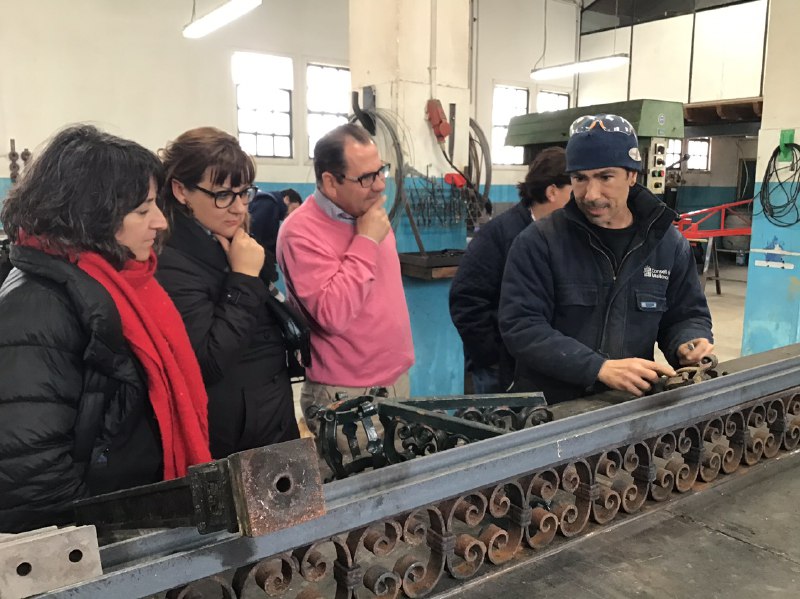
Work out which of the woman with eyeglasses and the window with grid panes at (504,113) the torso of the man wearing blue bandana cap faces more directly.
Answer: the woman with eyeglasses

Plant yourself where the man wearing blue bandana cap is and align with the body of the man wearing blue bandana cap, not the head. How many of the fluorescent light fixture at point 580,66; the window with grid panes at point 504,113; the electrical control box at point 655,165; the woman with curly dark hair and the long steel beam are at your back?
3

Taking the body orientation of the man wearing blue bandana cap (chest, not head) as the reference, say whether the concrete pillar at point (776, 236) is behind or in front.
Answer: behind

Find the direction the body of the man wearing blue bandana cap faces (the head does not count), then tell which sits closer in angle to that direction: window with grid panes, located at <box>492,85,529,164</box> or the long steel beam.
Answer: the long steel beam

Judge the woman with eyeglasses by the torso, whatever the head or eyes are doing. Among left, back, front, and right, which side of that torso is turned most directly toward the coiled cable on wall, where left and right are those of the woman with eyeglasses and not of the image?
left

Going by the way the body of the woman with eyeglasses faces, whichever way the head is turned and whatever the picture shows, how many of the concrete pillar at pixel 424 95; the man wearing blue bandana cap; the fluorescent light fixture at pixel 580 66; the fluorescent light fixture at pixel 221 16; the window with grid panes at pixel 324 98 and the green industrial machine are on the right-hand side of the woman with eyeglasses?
0

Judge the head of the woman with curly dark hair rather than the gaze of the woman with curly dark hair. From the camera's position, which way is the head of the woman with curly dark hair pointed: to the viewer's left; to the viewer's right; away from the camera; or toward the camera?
to the viewer's right

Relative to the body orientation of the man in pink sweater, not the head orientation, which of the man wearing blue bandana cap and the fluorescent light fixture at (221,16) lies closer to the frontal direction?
the man wearing blue bandana cap

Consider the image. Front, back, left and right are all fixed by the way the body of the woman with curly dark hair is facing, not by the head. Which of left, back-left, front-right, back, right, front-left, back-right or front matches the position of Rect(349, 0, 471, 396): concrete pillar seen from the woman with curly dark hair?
front-left

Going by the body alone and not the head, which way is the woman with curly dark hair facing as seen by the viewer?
to the viewer's right

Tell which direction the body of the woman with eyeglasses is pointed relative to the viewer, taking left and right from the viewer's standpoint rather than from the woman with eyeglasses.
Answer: facing the viewer and to the right of the viewer

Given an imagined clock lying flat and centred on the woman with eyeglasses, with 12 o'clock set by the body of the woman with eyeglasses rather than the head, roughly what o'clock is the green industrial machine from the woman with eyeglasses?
The green industrial machine is roughly at 9 o'clock from the woman with eyeglasses.

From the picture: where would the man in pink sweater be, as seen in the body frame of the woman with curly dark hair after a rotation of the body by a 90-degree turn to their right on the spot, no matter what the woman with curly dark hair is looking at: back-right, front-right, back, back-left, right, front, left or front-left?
back-left

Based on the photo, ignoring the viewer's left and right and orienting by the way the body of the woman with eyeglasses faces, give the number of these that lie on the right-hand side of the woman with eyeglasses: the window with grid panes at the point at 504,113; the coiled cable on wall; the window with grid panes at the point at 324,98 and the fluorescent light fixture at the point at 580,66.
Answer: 0

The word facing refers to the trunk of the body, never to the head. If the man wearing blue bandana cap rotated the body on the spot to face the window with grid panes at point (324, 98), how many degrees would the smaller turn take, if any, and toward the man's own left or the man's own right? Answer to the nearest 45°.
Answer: approximately 135° to the man's own right

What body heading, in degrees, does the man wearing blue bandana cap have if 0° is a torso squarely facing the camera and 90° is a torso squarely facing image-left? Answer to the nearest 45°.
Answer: approximately 0°

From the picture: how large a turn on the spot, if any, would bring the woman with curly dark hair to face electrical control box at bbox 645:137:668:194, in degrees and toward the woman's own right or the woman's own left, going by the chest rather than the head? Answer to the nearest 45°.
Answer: approximately 45° to the woman's own left

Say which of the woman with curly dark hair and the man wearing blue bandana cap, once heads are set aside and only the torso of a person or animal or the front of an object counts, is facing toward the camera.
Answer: the man wearing blue bandana cap

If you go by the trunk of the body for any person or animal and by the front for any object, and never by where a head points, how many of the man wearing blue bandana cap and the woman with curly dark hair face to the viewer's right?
1
